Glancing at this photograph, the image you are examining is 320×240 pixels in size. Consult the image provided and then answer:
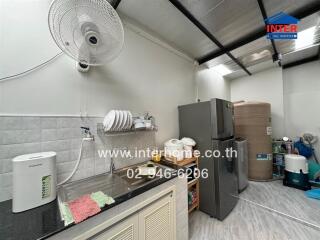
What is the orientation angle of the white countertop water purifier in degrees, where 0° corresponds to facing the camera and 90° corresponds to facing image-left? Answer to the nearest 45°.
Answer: approximately 315°

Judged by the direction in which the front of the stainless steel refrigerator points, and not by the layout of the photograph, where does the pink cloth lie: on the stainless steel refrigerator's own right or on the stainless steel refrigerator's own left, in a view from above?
on the stainless steel refrigerator's own right

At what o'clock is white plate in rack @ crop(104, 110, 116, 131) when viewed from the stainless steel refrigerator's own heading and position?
The white plate in rack is roughly at 3 o'clock from the stainless steel refrigerator.

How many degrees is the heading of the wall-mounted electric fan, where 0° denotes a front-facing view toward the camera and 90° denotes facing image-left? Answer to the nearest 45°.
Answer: approximately 315°

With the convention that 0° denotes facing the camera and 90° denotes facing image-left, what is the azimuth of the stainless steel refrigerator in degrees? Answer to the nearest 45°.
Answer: approximately 315°

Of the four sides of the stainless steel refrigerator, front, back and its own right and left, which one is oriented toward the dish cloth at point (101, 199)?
right

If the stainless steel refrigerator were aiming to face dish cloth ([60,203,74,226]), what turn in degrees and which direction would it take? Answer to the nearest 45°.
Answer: approximately 90° to its right

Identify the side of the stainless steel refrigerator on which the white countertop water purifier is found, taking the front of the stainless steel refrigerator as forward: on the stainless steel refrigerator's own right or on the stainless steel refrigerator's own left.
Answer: on the stainless steel refrigerator's own right
